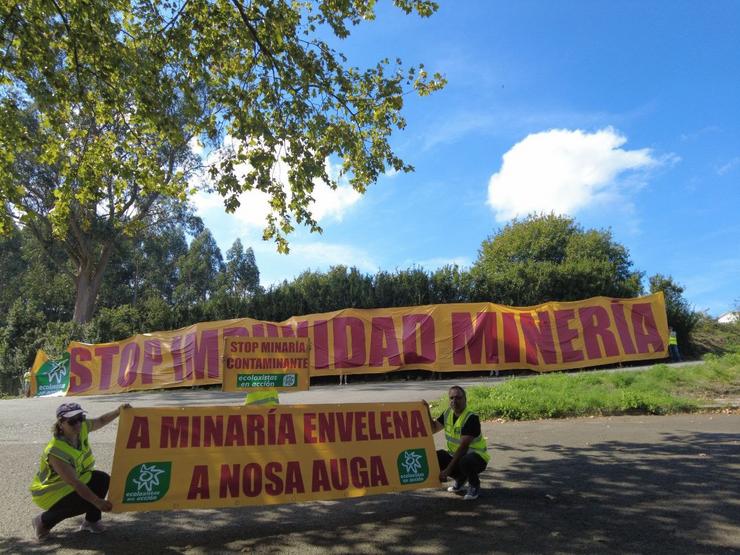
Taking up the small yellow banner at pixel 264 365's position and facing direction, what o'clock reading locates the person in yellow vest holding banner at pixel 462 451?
The person in yellow vest holding banner is roughly at 10 o'clock from the small yellow banner.

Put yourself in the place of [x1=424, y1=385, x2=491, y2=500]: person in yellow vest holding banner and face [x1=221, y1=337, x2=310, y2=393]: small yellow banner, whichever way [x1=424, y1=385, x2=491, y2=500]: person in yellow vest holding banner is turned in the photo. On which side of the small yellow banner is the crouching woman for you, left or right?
left

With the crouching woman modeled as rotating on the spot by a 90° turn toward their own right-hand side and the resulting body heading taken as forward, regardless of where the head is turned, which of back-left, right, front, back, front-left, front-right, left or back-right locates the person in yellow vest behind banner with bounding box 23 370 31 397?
back-right

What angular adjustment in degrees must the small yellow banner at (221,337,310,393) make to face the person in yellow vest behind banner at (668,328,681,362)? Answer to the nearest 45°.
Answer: approximately 135° to its left

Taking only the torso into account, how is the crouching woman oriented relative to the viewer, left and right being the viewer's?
facing the viewer and to the right of the viewer

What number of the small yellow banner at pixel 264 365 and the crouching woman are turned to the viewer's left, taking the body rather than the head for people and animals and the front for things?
0

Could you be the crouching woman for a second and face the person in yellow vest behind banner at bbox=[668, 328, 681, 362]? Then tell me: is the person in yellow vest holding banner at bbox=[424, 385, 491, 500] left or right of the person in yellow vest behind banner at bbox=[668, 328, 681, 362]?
right

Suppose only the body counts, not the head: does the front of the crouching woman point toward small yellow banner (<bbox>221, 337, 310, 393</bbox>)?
no

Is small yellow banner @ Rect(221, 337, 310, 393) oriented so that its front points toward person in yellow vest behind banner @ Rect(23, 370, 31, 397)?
no

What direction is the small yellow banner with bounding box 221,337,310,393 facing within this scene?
toward the camera
